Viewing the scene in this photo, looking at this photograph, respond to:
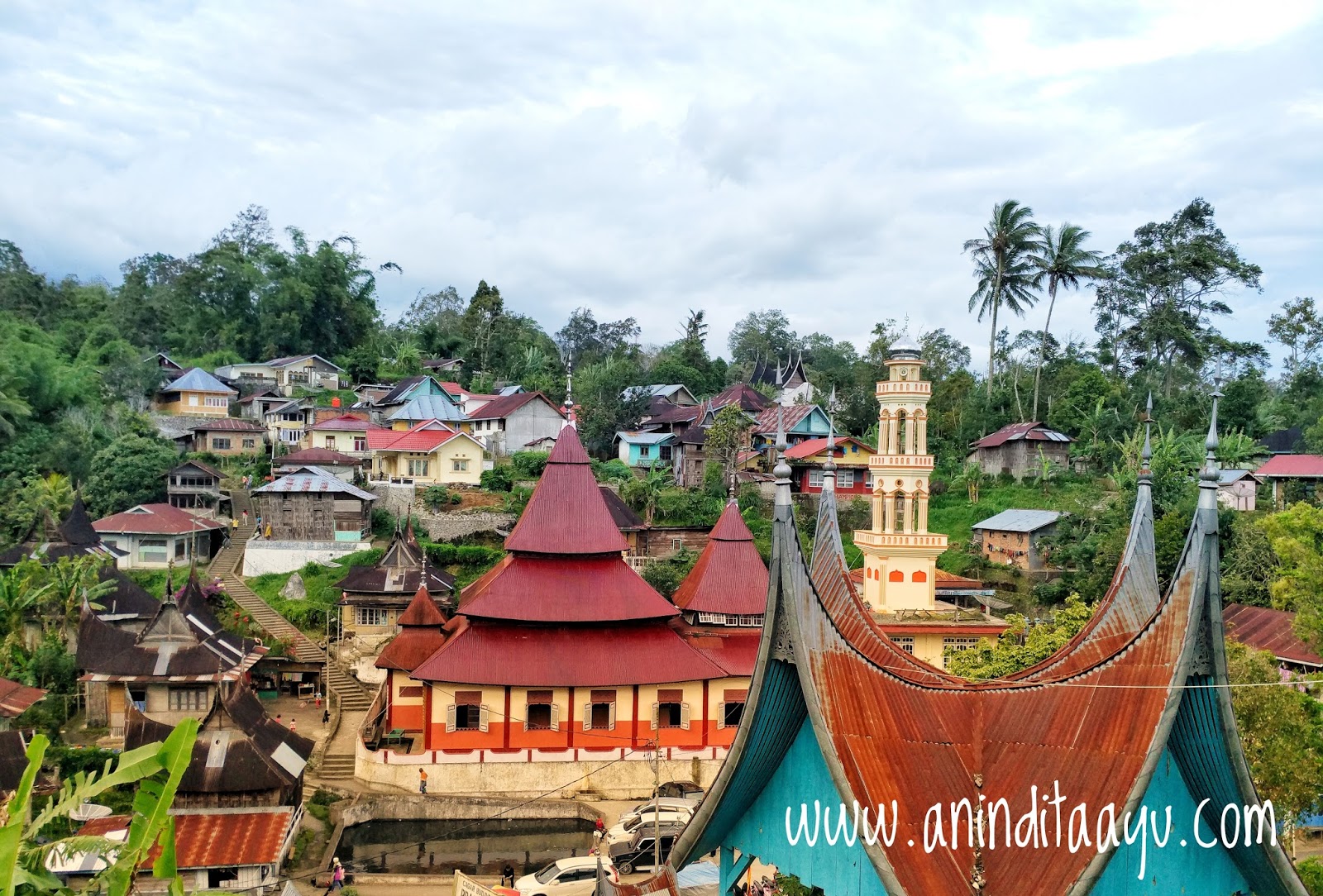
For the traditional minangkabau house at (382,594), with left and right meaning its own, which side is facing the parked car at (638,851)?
front

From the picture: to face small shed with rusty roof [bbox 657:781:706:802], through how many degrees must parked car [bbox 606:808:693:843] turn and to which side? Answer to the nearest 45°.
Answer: approximately 135° to its right

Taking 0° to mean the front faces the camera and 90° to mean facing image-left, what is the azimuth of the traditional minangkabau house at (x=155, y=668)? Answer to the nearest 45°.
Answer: approximately 0°

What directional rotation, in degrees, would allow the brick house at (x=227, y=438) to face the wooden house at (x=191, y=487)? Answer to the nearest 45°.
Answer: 0° — it already faces it

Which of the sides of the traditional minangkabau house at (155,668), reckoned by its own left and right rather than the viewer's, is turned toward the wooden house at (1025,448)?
left

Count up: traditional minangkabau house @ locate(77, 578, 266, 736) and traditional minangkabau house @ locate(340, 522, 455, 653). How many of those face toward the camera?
2

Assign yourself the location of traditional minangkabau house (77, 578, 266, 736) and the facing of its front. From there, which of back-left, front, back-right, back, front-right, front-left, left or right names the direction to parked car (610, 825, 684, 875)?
front-left

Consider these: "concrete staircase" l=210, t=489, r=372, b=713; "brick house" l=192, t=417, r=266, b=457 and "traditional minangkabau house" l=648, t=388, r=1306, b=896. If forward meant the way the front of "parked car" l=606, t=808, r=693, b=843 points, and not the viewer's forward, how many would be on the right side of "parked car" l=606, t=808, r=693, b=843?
2

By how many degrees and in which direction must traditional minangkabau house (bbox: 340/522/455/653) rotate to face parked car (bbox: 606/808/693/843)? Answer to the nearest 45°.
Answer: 0° — it already faces it

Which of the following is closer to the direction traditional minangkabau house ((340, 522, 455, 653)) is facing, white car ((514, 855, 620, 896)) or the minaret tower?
the white car

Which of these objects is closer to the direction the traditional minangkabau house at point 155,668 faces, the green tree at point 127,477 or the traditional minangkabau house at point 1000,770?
the traditional minangkabau house

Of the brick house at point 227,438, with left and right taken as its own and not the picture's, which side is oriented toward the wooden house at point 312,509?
front
